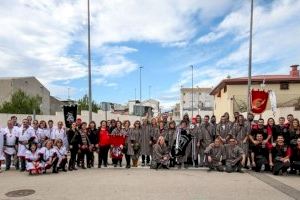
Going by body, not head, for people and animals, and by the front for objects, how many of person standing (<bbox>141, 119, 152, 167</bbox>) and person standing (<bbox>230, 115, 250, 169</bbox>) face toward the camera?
2

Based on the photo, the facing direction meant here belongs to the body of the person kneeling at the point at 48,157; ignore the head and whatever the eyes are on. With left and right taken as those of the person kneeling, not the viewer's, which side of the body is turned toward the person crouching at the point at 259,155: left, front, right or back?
left

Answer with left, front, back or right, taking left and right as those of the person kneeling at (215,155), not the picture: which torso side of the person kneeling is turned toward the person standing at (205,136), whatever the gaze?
back

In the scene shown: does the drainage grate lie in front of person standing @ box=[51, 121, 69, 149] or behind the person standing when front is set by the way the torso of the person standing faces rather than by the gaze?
in front

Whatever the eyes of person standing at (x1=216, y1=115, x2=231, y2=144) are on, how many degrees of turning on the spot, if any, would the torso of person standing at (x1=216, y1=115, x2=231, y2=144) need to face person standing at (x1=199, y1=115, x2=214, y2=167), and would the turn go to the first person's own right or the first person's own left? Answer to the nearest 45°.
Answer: approximately 90° to the first person's own right

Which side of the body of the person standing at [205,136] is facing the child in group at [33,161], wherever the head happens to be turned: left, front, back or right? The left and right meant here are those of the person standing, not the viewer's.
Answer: right

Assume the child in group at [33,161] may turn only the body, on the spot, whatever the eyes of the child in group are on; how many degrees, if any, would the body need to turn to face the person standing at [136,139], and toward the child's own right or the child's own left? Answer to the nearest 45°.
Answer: approximately 90° to the child's own left

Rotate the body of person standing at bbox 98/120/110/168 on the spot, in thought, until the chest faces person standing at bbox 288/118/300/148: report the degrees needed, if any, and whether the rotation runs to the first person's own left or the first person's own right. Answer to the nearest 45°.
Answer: approximately 90° to the first person's own left
